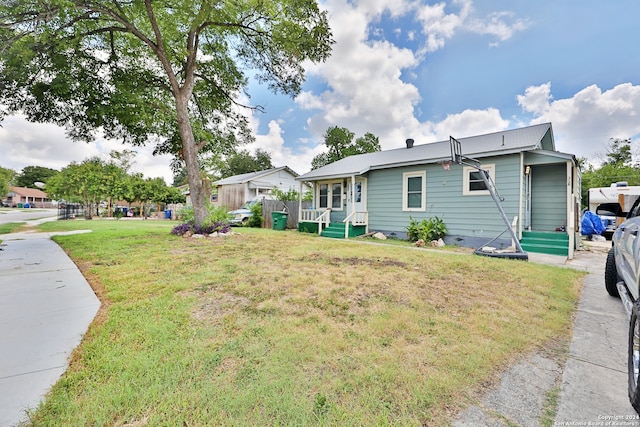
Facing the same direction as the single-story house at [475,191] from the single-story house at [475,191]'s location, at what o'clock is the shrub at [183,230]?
The shrub is roughly at 1 o'clock from the single-story house.

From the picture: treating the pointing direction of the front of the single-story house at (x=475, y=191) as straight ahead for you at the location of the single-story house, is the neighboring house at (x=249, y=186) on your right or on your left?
on your right

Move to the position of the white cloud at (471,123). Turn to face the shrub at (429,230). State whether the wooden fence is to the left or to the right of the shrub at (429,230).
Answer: right

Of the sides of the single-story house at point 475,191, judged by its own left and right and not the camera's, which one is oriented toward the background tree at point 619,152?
back

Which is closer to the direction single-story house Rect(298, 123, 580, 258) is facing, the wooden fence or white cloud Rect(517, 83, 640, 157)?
the wooden fence

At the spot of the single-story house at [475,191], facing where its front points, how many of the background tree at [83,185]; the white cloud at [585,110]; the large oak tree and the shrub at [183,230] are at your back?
1

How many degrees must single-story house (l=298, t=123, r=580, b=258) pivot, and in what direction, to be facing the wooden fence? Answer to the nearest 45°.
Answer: approximately 45° to its right

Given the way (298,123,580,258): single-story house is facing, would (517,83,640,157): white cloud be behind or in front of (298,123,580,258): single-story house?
behind

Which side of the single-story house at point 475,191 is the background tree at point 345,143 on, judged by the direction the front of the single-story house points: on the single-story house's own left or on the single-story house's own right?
on the single-story house's own right

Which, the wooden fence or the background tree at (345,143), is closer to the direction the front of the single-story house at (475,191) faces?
the wooden fence

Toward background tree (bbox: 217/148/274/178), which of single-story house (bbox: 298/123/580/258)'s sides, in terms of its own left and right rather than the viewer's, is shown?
right

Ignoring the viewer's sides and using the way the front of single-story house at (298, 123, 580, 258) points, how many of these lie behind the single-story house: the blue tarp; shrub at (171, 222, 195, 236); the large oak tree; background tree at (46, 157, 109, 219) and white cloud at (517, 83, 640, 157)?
2

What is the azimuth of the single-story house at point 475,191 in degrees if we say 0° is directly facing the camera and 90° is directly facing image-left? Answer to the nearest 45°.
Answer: approximately 45°
